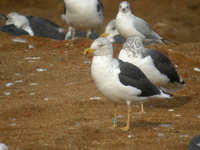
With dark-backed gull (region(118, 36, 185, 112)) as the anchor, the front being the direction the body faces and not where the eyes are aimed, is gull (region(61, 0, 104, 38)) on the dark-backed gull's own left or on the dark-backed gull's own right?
on the dark-backed gull's own right

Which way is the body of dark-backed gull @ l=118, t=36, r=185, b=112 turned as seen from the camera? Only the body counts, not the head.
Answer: to the viewer's left

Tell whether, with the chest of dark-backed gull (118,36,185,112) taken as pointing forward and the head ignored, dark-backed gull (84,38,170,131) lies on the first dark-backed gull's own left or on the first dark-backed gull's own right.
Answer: on the first dark-backed gull's own left

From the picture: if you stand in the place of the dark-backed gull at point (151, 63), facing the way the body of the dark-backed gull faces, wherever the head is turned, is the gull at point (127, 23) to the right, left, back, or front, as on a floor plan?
right

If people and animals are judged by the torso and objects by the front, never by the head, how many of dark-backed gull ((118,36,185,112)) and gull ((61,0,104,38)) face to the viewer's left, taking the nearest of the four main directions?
1

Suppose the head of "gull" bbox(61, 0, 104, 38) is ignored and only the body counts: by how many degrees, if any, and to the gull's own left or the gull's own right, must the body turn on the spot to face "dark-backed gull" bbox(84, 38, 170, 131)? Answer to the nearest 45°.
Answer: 0° — it already faces it

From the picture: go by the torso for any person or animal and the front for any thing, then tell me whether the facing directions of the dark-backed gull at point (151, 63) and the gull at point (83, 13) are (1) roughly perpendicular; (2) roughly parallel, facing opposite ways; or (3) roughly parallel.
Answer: roughly perpendicular

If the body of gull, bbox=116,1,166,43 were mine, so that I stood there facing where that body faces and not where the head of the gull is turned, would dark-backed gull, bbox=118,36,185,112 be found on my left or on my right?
on my left

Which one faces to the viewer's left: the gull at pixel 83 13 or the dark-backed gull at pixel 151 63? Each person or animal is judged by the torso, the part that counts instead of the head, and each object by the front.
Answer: the dark-backed gull
